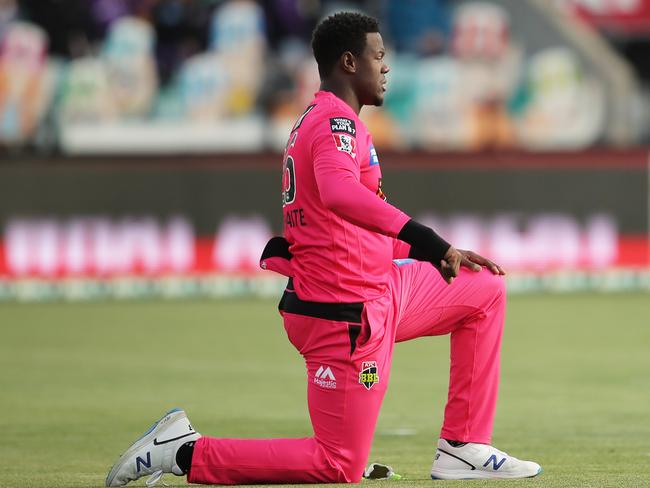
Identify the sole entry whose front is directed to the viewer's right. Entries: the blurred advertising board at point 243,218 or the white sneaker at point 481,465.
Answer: the white sneaker

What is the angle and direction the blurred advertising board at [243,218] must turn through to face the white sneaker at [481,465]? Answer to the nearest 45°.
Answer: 0° — it already faces it

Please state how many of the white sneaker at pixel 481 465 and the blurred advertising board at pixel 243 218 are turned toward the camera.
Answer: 1

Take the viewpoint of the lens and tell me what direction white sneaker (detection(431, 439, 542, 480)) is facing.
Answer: facing to the right of the viewer

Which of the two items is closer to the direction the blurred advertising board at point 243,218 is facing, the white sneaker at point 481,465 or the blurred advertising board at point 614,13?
the white sneaker

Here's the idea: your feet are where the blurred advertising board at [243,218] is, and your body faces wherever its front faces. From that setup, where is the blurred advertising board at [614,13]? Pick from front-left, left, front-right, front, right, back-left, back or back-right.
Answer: back-left

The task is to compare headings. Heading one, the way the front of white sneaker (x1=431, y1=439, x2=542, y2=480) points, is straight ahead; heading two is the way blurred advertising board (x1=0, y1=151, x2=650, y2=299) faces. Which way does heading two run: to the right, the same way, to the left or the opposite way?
to the right

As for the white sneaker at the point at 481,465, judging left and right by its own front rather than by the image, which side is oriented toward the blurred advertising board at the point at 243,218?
left

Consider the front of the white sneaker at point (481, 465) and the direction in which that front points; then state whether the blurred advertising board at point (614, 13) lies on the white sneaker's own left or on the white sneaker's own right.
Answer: on the white sneaker's own left
